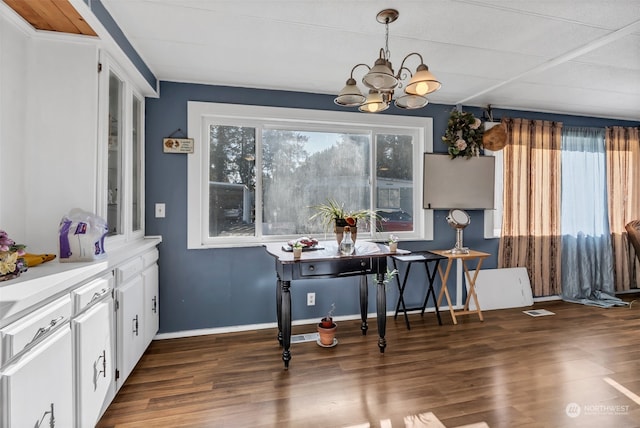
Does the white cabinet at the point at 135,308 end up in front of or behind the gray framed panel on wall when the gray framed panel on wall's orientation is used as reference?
in front

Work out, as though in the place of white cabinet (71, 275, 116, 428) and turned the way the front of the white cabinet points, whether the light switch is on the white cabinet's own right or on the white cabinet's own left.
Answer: on the white cabinet's own left

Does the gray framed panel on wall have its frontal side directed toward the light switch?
no

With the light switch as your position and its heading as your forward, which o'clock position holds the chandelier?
The chandelier is roughly at 11 o'clock from the light switch.

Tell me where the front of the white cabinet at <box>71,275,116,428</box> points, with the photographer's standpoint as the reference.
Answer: facing the viewer and to the right of the viewer

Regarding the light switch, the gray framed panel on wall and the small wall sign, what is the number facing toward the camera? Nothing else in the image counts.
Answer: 3

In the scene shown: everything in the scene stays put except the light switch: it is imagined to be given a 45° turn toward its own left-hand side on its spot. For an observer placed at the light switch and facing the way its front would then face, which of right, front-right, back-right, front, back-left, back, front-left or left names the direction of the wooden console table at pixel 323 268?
front

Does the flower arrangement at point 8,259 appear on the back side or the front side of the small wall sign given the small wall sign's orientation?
on the front side

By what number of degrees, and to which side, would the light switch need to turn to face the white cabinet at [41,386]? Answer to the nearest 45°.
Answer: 0° — it already faces it

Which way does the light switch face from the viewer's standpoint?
toward the camera

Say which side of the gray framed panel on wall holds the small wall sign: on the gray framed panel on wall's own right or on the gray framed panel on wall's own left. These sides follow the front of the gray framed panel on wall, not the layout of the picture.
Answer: on the gray framed panel on wall's own right

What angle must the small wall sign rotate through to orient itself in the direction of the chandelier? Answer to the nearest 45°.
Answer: approximately 45° to its left

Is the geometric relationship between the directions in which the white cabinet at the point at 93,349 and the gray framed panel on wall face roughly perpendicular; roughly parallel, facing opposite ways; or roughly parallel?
roughly perpendicular
